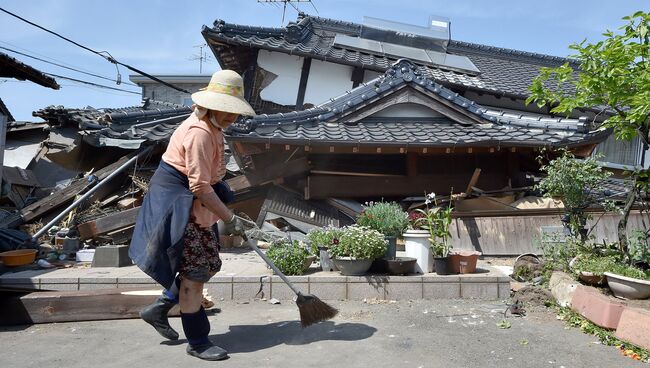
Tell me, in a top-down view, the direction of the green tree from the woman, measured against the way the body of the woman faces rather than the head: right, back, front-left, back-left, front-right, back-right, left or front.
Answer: front

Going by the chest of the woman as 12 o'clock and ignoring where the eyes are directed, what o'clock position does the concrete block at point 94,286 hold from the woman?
The concrete block is roughly at 8 o'clock from the woman.

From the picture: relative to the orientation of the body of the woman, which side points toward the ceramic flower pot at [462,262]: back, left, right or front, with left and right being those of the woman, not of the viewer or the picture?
front

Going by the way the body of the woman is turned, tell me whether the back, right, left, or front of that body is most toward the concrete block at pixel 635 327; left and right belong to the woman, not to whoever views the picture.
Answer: front

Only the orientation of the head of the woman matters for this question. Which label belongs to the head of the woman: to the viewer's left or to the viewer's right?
to the viewer's right

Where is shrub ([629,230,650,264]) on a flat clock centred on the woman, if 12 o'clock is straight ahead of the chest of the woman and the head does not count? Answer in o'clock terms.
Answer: The shrub is roughly at 12 o'clock from the woman.

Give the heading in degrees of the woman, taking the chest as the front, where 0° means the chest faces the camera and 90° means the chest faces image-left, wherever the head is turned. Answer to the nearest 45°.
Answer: approximately 270°

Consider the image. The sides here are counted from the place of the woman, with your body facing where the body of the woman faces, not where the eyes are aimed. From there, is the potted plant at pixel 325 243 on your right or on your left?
on your left

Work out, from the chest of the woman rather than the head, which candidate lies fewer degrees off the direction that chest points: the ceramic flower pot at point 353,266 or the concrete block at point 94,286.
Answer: the ceramic flower pot

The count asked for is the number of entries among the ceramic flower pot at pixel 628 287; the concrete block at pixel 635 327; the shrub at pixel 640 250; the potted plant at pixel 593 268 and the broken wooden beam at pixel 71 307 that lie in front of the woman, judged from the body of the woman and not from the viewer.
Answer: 4

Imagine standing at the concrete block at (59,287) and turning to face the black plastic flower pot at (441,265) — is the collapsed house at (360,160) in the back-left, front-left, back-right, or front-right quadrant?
front-left

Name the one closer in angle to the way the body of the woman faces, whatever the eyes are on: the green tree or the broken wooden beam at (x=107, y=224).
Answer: the green tree

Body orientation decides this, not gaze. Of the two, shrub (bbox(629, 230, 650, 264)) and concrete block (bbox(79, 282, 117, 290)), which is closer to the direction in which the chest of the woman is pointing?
the shrub

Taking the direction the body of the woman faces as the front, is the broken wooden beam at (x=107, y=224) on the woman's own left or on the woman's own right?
on the woman's own left

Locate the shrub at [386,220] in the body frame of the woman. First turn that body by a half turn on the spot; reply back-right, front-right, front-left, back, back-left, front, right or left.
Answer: back-right
